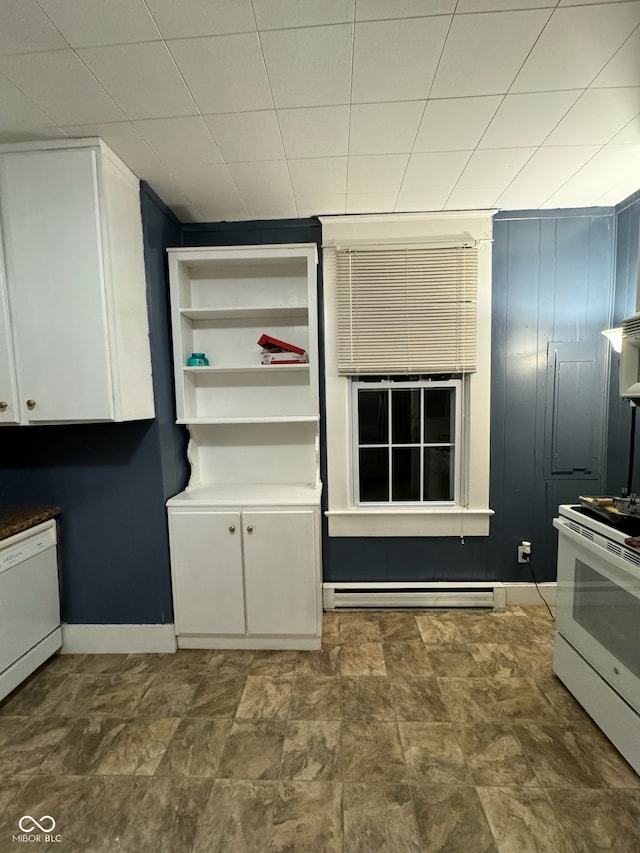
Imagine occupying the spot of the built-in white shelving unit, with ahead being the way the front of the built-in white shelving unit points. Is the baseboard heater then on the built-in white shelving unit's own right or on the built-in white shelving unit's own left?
on the built-in white shelving unit's own left

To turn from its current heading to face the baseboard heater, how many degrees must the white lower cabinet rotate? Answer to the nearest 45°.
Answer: approximately 90° to its left

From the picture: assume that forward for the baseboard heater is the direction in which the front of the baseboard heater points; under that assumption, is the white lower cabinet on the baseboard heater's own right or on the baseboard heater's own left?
on the baseboard heater's own right

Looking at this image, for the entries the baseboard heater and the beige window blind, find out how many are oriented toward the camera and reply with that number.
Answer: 2

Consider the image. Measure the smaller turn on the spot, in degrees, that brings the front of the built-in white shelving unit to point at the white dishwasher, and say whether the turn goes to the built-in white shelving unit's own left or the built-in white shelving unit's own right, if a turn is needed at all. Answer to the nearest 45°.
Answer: approximately 90° to the built-in white shelving unit's own right

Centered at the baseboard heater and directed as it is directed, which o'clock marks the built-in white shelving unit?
The built-in white shelving unit is roughly at 2 o'clock from the baseboard heater.

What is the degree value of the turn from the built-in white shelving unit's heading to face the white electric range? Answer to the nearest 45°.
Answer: approximately 45° to its left

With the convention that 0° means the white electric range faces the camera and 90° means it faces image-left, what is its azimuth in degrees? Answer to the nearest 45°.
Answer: approximately 45°
